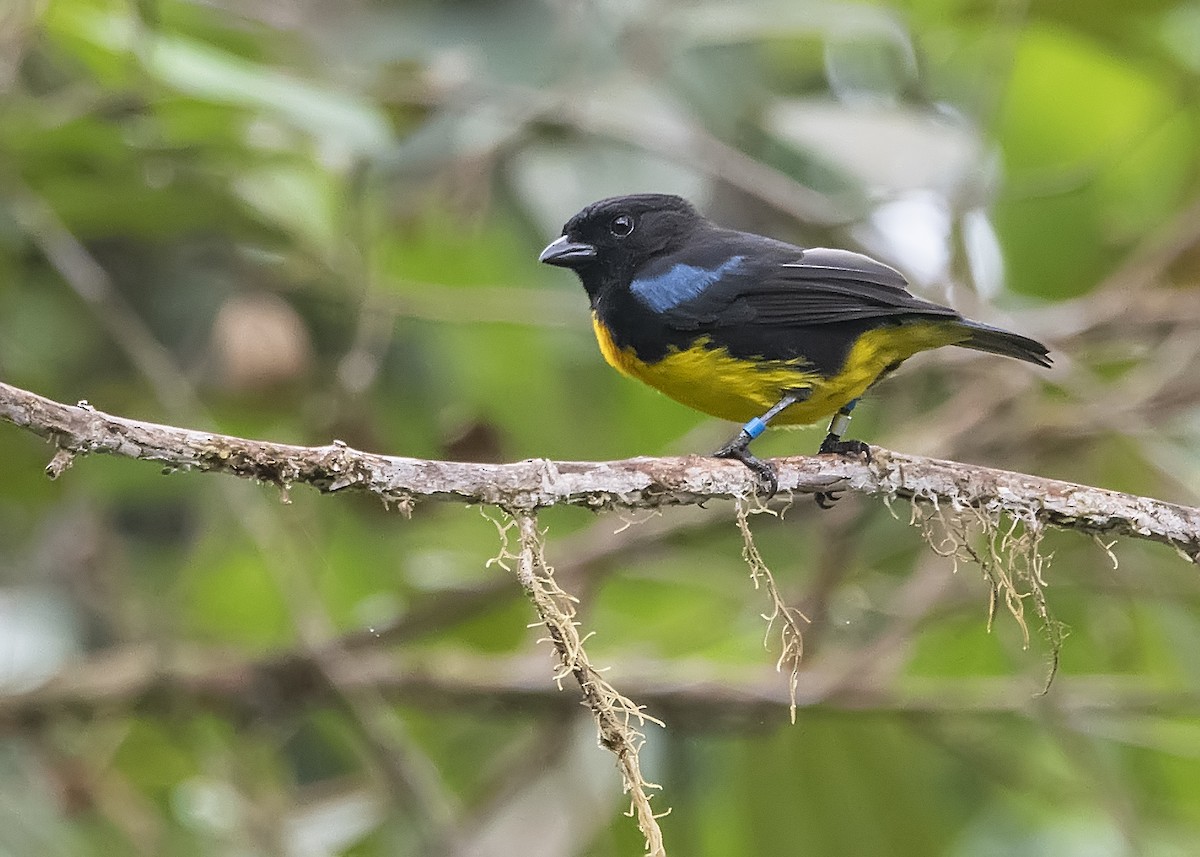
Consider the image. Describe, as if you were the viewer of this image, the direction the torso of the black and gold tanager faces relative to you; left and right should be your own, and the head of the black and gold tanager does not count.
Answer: facing to the left of the viewer
